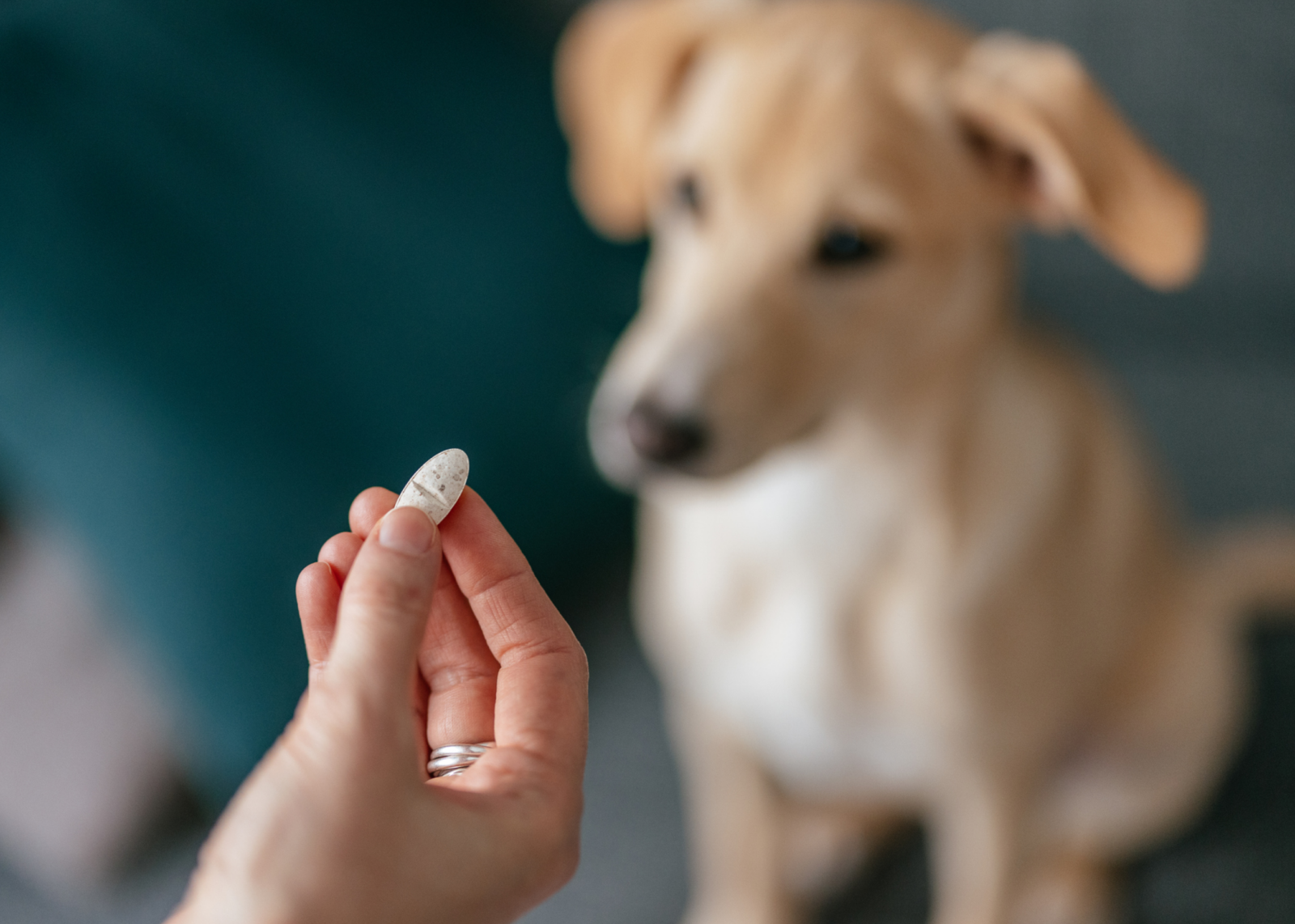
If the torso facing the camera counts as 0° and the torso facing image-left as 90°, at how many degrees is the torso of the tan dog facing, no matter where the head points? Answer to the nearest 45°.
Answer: approximately 45°
